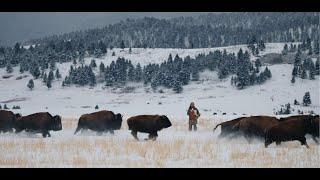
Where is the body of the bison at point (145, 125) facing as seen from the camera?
to the viewer's right
